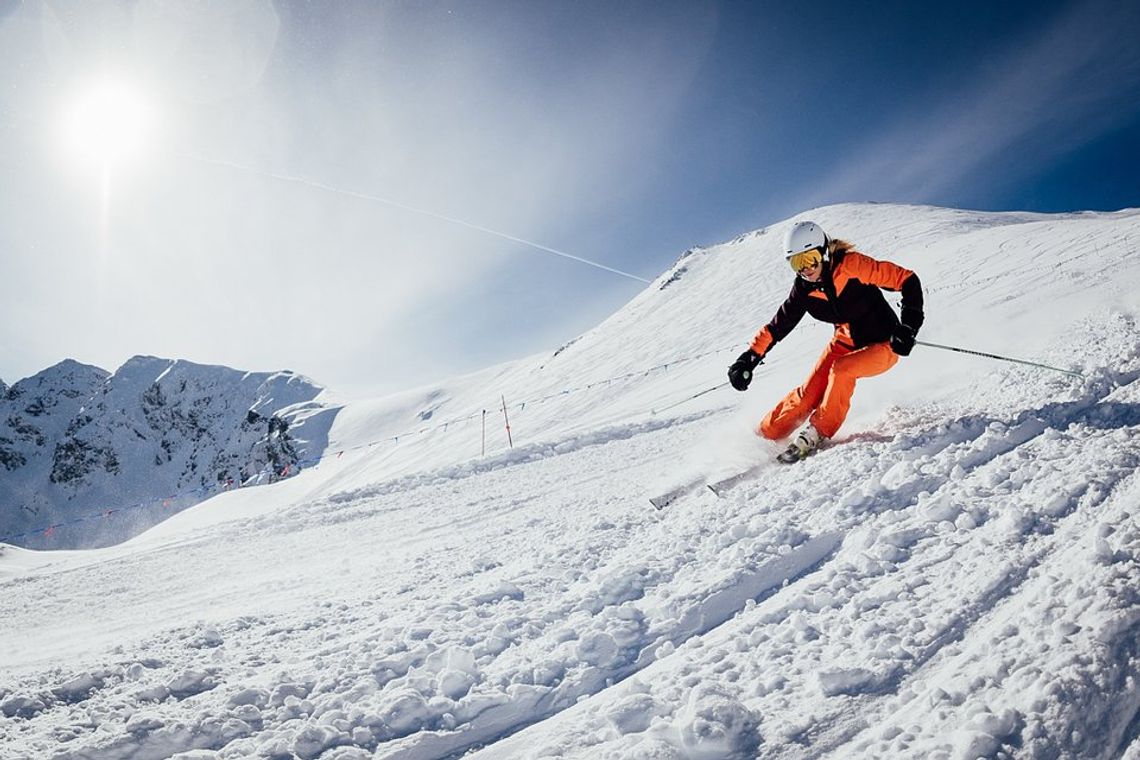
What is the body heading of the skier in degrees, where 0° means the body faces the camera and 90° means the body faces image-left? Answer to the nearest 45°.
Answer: approximately 45°

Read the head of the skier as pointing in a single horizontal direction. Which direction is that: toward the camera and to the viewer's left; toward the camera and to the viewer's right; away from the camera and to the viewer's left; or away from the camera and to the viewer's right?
toward the camera and to the viewer's left
